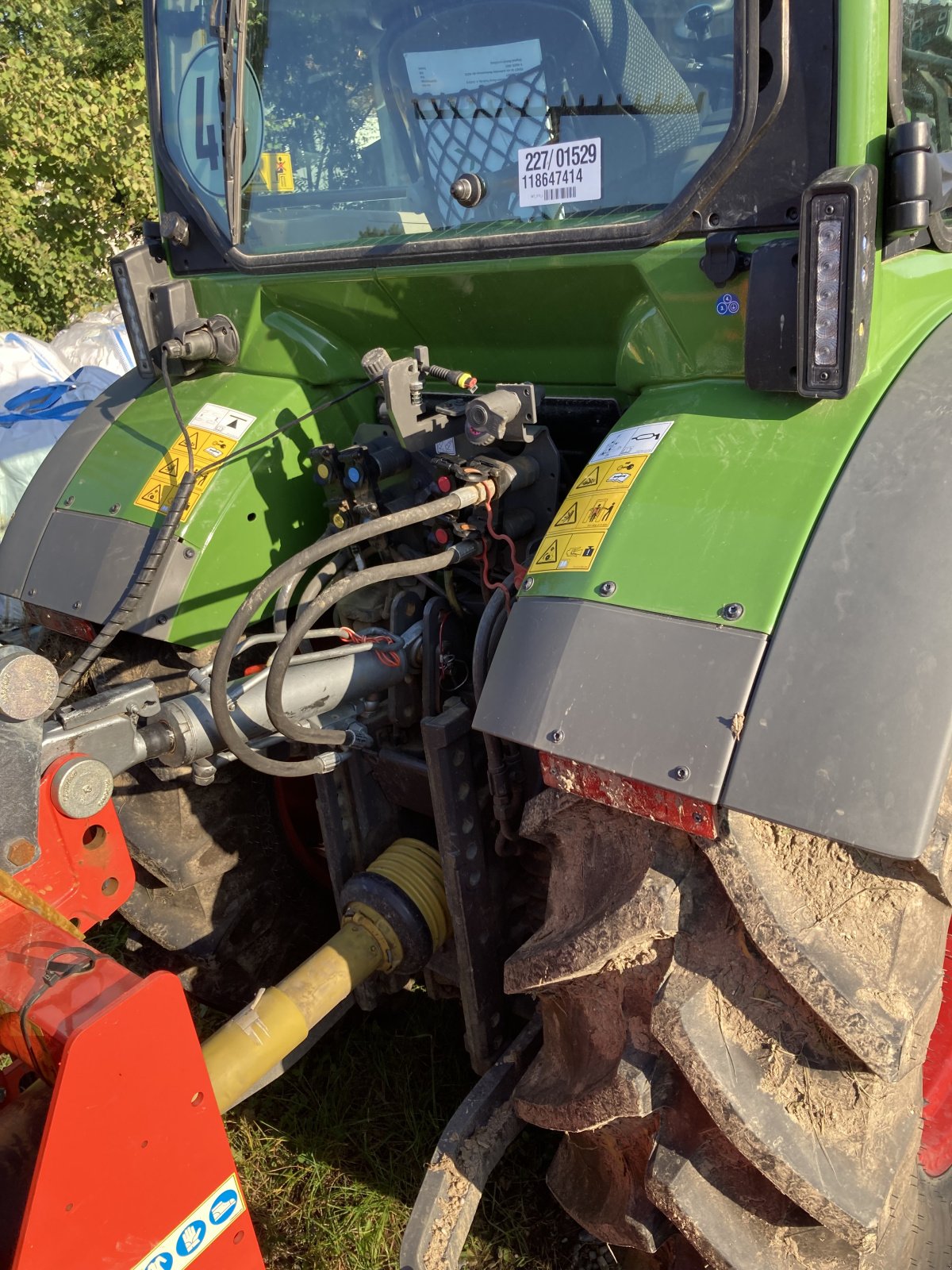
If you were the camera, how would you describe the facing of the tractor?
facing away from the viewer and to the right of the viewer

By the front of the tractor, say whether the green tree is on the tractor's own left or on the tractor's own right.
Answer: on the tractor's own left

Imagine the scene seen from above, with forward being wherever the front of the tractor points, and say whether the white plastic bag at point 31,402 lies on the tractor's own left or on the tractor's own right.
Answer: on the tractor's own left

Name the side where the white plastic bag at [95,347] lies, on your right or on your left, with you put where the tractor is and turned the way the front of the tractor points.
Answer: on your left
